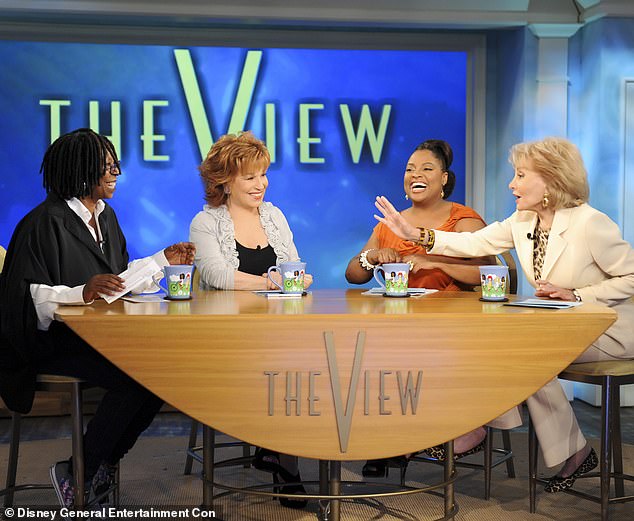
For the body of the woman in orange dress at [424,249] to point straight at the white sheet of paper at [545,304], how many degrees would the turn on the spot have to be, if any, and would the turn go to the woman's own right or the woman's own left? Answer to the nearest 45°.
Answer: approximately 45° to the woman's own left

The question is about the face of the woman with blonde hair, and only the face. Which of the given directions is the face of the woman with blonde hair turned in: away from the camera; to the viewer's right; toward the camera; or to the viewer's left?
to the viewer's left

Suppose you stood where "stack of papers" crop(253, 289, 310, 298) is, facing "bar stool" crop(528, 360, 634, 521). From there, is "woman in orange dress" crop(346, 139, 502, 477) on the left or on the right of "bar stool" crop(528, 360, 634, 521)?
left

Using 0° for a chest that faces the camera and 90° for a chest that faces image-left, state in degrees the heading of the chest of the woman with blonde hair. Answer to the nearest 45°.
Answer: approximately 45°

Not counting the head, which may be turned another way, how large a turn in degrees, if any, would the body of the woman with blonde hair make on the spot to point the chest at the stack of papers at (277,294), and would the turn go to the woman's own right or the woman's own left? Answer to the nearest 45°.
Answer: approximately 45° to the woman's own right

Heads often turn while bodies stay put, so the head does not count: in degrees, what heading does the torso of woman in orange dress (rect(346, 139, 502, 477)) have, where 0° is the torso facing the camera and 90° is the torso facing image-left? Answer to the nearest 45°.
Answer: approximately 45°

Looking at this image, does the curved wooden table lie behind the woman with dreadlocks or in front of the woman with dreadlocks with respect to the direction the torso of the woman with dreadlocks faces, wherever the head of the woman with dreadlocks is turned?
in front

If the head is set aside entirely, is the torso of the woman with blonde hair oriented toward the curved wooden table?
yes

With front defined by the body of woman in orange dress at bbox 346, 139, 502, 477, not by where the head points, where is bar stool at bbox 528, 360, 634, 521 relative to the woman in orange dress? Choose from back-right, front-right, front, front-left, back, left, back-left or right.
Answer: left

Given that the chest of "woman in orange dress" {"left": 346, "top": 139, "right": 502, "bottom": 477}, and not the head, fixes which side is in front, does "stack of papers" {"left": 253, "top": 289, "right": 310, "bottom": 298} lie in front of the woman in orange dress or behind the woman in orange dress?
in front

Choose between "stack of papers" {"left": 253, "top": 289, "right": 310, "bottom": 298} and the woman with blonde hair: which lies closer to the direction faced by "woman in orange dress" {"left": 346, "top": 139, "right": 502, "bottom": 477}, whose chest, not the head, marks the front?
the stack of papers
